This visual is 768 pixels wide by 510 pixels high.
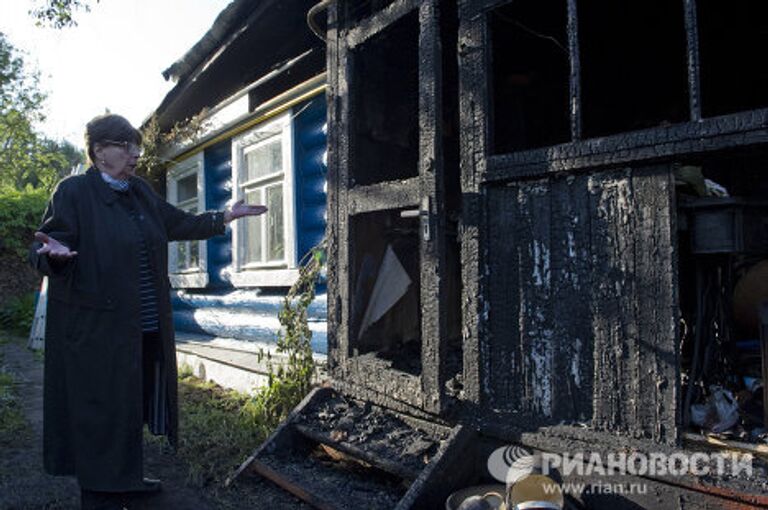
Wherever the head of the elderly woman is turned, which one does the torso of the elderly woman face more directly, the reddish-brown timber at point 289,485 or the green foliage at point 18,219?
the reddish-brown timber

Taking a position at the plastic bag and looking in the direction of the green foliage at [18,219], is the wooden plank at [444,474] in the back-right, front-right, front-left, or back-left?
front-left

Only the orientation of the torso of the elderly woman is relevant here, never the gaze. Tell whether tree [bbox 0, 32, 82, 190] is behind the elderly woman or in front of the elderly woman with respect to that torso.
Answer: behind

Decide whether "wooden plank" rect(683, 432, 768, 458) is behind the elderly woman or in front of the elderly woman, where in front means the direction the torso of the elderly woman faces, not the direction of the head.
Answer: in front

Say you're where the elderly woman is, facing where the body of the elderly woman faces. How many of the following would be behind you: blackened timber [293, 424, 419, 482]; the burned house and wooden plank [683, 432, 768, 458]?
0

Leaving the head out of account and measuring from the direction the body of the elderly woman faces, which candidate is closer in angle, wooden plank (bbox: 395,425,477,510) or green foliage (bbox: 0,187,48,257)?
the wooden plank

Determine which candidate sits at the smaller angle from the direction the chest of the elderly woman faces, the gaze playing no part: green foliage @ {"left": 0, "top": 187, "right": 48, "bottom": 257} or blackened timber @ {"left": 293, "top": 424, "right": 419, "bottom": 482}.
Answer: the blackened timber

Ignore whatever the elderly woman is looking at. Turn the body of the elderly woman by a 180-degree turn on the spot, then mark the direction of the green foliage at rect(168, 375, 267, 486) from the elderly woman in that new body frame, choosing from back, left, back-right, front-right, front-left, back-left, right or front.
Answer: right

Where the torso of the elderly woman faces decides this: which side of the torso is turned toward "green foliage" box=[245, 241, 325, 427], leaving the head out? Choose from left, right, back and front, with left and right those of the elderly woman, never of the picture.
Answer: left

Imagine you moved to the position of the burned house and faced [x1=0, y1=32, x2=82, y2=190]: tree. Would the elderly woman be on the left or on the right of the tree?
left

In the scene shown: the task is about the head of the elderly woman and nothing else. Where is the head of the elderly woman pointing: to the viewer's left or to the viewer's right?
to the viewer's right

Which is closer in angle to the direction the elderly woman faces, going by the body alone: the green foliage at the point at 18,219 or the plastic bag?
the plastic bag
